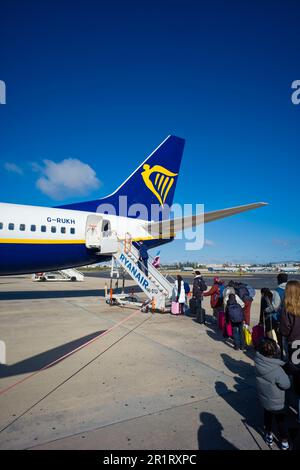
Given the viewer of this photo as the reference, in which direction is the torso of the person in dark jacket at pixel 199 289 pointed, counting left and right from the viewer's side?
facing away from the viewer and to the left of the viewer

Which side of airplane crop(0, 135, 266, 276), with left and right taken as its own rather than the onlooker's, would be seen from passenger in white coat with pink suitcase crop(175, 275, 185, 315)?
left

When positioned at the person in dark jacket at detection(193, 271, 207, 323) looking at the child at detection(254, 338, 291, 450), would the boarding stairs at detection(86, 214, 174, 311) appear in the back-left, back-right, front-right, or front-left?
back-right

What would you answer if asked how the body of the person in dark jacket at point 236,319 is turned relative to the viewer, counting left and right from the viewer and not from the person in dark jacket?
facing away from the viewer and to the left of the viewer

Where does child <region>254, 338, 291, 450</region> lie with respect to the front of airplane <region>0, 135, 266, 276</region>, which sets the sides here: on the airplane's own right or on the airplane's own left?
on the airplane's own left

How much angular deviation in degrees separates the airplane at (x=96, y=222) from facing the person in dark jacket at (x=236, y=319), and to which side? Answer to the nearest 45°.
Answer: approximately 90° to its left
